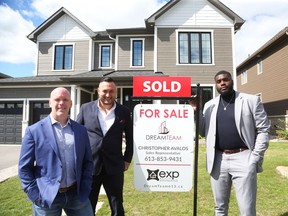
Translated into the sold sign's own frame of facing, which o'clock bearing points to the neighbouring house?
The neighbouring house is roughly at 7 o'clock from the sold sign.

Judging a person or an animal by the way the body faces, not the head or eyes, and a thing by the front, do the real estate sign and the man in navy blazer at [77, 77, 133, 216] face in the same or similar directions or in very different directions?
same or similar directions

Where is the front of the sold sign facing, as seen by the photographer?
facing the viewer

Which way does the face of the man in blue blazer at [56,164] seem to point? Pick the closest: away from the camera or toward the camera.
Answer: toward the camera

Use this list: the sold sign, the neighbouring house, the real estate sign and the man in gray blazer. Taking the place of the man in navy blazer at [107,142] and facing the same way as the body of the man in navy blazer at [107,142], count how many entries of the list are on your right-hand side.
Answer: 0

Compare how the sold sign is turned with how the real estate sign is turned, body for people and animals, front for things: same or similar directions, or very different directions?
same or similar directions

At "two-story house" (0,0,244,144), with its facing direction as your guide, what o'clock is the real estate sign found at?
The real estate sign is roughly at 12 o'clock from the two-story house.

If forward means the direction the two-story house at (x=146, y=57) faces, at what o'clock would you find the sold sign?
The sold sign is roughly at 12 o'clock from the two-story house.

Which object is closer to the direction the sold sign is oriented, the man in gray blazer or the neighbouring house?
the man in gray blazer

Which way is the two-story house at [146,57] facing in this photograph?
toward the camera

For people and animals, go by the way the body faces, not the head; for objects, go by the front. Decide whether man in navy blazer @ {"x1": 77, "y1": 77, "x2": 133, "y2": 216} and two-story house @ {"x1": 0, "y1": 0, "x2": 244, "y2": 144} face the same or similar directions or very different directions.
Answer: same or similar directions

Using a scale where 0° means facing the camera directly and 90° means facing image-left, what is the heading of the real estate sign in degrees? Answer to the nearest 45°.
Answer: approximately 0°

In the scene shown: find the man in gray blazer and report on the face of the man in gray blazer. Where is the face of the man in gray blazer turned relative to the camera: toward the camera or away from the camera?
toward the camera

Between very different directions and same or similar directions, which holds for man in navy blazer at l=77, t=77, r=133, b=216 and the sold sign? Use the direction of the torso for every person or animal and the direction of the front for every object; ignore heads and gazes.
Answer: same or similar directions

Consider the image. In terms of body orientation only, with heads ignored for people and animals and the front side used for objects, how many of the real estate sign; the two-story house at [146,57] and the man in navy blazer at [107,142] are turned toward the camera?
3

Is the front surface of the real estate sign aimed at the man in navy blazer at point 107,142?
no
